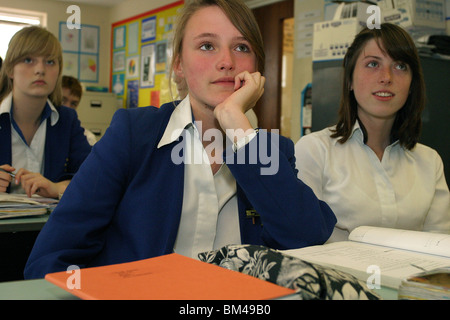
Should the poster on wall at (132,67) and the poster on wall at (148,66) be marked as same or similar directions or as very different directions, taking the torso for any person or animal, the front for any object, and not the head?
same or similar directions

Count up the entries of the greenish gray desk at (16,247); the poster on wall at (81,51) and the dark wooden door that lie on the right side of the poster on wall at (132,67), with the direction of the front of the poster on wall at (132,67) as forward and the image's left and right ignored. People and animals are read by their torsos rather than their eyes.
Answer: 1

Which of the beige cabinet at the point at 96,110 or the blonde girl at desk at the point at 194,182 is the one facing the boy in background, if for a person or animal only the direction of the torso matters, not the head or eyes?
the beige cabinet

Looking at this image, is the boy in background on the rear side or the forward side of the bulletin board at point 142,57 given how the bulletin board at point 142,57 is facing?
on the forward side

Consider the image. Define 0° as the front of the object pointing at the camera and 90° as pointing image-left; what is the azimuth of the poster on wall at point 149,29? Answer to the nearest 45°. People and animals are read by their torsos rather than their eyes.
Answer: approximately 45°

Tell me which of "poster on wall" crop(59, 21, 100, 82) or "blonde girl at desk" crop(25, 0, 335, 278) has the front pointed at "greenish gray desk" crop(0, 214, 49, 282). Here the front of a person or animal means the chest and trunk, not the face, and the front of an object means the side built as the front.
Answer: the poster on wall

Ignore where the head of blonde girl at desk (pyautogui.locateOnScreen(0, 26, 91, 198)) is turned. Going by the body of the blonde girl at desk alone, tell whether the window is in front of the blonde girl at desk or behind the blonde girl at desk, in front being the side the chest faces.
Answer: behind

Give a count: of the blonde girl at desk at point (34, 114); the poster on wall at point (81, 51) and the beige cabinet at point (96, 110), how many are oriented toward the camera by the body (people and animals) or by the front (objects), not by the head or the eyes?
3

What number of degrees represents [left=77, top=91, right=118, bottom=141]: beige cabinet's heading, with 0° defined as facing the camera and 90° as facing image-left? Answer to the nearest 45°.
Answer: approximately 0°

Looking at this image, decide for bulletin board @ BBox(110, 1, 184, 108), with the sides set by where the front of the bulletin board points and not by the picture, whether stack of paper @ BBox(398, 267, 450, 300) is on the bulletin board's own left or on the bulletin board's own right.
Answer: on the bulletin board's own left

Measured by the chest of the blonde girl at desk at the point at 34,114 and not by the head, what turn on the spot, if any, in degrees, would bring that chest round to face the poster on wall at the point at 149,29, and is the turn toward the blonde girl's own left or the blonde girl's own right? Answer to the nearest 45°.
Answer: approximately 180°

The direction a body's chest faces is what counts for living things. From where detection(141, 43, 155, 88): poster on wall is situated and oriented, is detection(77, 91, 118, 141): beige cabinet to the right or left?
on its right

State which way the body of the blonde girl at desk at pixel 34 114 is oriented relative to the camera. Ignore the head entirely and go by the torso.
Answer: toward the camera

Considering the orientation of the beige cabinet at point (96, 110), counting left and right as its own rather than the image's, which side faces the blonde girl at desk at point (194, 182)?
front

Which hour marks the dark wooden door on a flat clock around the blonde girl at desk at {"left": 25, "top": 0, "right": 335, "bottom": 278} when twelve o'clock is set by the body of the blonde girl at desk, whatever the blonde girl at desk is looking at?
The dark wooden door is roughly at 8 o'clock from the blonde girl at desk.

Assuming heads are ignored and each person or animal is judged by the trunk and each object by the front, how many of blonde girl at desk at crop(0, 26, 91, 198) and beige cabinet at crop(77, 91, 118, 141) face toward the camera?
2

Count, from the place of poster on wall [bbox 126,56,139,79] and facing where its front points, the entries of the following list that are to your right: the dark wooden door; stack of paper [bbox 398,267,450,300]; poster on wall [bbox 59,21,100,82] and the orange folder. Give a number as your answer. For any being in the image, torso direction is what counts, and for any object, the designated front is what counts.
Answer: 1

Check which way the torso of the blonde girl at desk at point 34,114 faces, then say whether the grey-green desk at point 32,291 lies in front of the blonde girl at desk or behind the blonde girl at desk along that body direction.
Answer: in front
